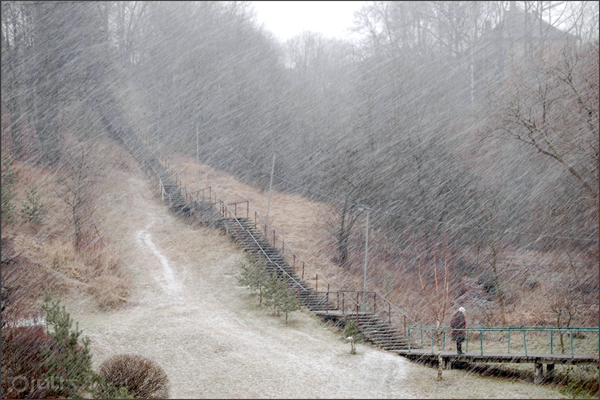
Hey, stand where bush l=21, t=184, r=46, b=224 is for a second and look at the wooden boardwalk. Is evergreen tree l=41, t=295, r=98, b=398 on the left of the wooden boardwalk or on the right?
right

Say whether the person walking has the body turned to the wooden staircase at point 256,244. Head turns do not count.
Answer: no

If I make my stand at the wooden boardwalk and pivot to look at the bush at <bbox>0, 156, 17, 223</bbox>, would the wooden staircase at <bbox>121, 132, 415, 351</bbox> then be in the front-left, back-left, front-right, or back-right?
front-right

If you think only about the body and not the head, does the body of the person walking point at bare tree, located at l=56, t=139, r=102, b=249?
no

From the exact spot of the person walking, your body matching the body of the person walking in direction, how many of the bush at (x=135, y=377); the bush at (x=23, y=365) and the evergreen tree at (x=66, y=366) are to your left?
0
